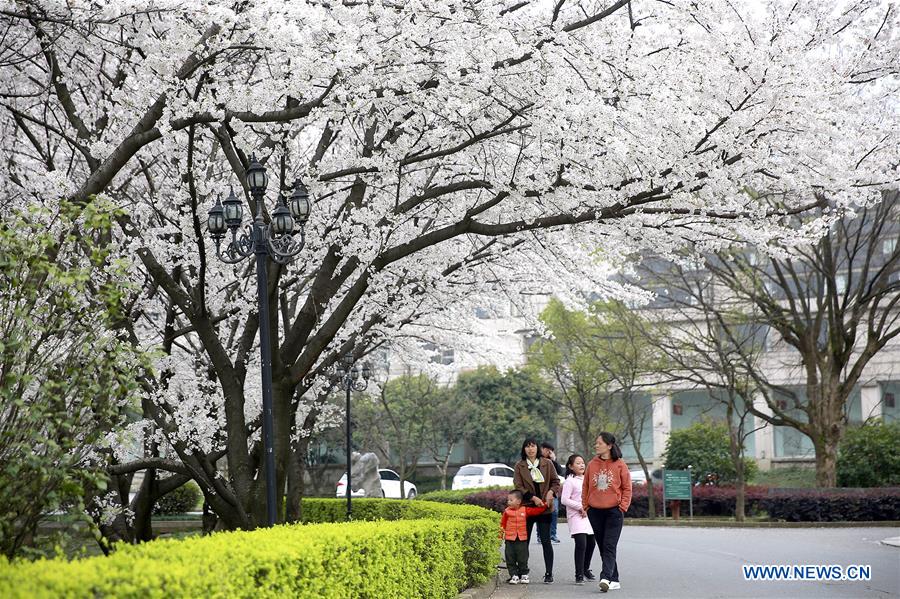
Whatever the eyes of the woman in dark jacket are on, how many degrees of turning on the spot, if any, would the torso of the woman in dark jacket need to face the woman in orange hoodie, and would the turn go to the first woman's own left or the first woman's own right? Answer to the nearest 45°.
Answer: approximately 45° to the first woman's own left

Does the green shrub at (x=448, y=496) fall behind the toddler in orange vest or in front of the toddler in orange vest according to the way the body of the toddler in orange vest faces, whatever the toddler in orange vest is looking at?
behind

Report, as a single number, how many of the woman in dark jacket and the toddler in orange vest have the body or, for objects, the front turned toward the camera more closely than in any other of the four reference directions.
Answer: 2

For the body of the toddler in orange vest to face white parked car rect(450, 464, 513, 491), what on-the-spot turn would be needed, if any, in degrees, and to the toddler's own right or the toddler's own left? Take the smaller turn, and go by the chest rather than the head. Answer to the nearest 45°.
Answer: approximately 180°

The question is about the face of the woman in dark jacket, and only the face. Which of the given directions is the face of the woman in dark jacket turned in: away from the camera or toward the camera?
toward the camera

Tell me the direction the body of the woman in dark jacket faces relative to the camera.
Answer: toward the camera

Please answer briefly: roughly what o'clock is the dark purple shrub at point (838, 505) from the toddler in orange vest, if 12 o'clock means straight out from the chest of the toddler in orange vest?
The dark purple shrub is roughly at 7 o'clock from the toddler in orange vest.

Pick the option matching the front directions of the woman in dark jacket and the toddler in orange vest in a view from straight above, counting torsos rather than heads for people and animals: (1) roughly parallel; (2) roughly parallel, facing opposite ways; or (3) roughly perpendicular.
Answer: roughly parallel

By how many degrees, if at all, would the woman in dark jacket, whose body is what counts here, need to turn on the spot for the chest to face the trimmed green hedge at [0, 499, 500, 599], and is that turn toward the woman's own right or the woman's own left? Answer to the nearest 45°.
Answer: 0° — they already face it

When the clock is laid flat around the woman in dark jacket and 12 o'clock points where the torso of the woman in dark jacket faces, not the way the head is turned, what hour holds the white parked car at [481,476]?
The white parked car is roughly at 6 o'clock from the woman in dark jacket.

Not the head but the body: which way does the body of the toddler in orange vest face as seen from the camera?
toward the camera

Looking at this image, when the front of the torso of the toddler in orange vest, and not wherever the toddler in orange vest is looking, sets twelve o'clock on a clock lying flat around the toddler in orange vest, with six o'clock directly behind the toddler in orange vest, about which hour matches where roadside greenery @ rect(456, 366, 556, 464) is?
The roadside greenery is roughly at 6 o'clock from the toddler in orange vest.
